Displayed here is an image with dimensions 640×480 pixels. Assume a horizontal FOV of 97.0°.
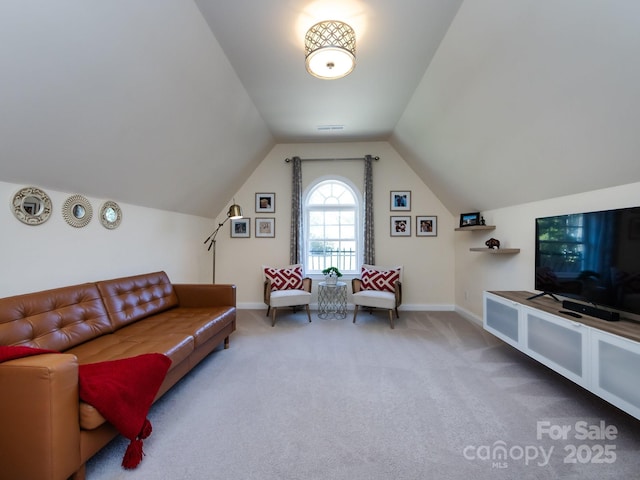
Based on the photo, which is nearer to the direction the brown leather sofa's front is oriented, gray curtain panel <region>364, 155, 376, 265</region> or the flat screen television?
the flat screen television

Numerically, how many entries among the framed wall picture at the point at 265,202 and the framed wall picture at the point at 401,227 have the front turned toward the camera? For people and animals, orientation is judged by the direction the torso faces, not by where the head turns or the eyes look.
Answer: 2

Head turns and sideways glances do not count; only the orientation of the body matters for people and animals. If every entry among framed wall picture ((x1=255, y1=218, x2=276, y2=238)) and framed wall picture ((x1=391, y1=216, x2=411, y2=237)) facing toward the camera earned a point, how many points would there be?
2

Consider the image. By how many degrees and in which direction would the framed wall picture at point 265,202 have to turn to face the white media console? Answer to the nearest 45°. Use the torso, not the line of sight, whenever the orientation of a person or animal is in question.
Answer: approximately 45° to its left

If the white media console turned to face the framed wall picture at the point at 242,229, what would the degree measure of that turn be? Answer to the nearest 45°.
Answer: approximately 45° to its right

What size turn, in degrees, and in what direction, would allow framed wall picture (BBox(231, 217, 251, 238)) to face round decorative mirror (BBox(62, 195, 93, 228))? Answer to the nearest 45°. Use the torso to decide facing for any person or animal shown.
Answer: approximately 45° to its right

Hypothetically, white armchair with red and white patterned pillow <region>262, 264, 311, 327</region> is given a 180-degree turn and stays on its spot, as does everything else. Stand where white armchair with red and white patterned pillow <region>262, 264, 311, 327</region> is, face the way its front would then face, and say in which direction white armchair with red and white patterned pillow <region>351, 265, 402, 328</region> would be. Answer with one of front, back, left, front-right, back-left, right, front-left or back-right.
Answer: back-right

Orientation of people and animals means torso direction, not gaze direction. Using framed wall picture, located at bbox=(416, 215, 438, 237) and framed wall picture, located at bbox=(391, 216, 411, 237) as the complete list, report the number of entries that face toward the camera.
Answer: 2

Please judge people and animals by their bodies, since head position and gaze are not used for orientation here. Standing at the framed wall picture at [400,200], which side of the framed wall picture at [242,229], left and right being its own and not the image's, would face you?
left

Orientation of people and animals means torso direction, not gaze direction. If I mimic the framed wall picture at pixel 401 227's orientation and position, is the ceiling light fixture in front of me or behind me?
in front
